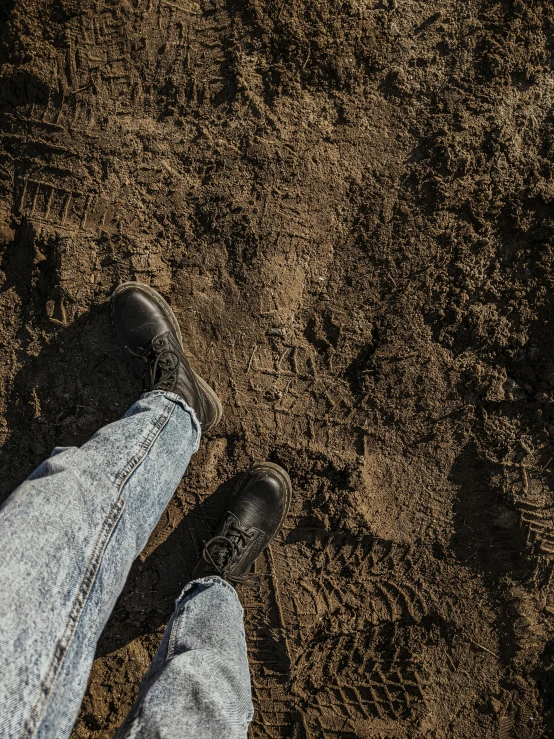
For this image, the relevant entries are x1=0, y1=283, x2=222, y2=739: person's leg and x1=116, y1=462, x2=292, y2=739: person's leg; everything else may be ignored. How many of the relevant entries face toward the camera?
0

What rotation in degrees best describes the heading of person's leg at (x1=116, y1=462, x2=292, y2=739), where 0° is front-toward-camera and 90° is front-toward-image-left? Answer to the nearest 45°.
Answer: approximately 225°

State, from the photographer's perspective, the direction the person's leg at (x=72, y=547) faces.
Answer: facing away from the viewer and to the left of the viewer
